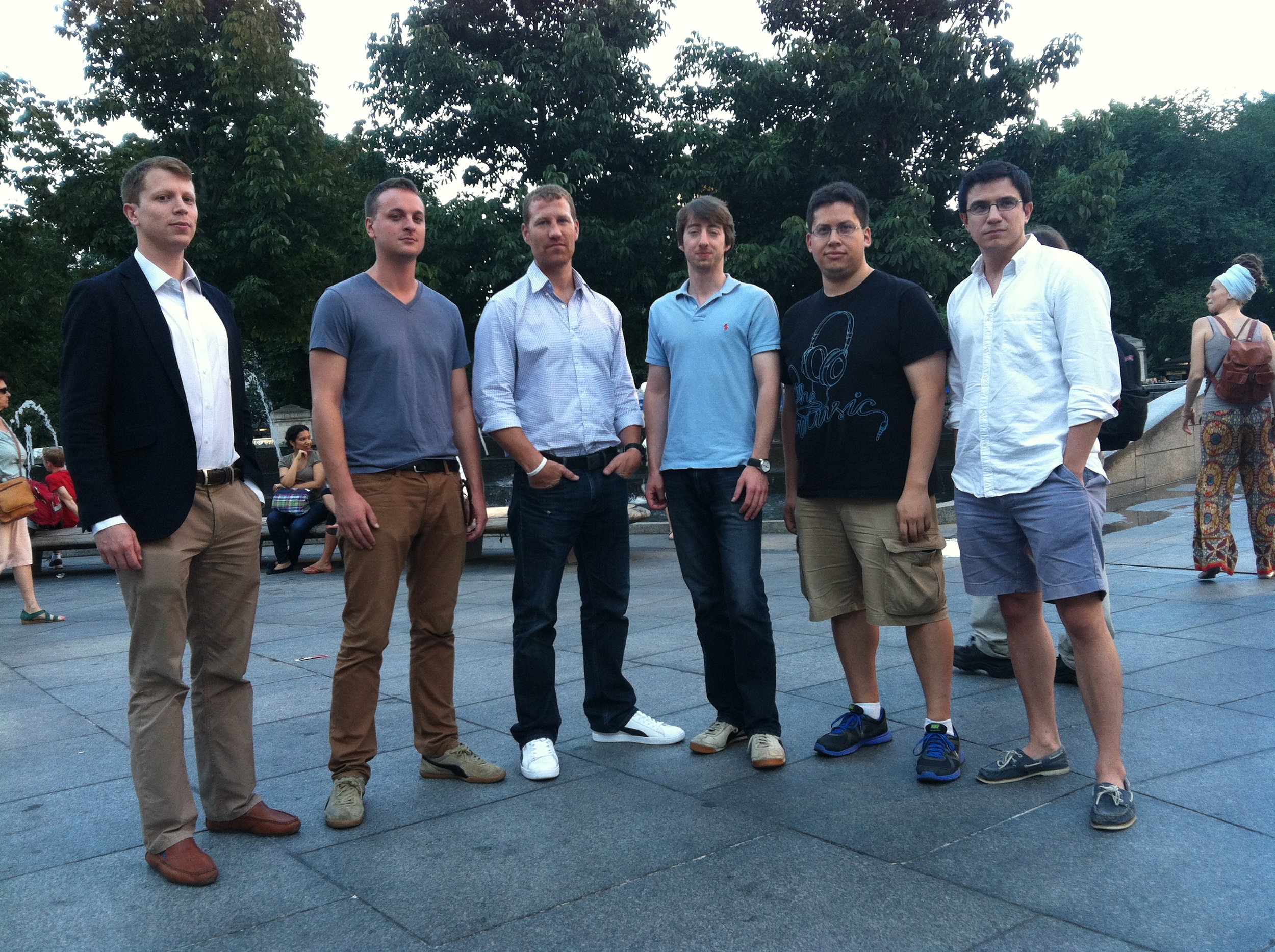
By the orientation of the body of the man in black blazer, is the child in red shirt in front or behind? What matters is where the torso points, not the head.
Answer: behind

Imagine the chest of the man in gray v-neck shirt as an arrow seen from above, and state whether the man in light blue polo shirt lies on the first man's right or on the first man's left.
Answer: on the first man's left

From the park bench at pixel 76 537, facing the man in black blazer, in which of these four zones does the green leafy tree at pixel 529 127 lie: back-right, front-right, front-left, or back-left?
back-left

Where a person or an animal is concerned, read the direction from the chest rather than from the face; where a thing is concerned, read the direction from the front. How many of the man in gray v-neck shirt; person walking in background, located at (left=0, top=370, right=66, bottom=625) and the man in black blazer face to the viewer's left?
0

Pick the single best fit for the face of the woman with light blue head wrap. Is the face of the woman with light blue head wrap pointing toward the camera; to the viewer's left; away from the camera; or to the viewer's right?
to the viewer's left

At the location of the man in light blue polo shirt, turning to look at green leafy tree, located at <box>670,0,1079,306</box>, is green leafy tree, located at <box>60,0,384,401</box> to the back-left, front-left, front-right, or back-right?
front-left

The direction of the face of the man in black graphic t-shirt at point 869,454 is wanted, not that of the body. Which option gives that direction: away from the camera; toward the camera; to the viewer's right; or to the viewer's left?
toward the camera

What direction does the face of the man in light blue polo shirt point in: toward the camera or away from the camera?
toward the camera

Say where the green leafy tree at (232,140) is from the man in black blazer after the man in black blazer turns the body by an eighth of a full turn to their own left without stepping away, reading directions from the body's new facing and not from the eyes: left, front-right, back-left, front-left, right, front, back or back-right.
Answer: left

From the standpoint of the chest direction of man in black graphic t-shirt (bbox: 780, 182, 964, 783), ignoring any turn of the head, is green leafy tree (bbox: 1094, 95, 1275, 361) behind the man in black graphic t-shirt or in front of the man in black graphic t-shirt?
behind

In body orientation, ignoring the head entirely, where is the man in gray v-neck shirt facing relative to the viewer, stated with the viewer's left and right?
facing the viewer and to the right of the viewer

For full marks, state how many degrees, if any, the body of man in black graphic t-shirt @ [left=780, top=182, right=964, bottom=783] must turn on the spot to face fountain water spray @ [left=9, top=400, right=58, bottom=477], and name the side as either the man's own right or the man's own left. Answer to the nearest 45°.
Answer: approximately 90° to the man's own right

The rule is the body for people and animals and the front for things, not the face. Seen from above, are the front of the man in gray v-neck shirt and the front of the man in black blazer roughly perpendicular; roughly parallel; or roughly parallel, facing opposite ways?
roughly parallel

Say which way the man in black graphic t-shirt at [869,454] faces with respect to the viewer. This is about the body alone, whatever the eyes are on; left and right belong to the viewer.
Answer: facing the viewer and to the left of the viewer

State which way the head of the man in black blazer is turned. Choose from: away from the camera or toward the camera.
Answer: toward the camera
